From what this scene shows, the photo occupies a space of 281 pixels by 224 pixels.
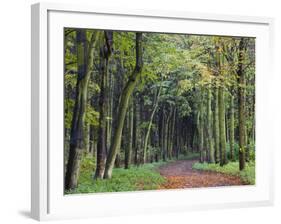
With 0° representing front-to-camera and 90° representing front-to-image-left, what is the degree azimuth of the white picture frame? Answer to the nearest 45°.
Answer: approximately 315°
